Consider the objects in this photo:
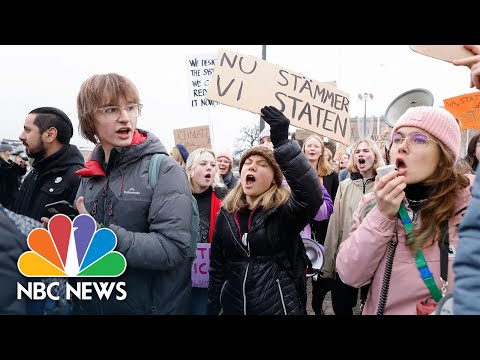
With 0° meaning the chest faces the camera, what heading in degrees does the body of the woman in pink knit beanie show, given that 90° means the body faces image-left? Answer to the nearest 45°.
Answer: approximately 45°

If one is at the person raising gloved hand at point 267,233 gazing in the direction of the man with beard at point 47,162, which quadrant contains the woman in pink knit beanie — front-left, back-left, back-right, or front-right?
back-left

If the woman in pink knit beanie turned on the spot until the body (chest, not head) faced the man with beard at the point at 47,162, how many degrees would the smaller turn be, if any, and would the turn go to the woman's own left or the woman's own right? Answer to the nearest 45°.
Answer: approximately 45° to the woman's own right

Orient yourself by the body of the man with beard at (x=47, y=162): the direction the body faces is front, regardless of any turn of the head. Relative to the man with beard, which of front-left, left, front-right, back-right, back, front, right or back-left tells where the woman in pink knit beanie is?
left

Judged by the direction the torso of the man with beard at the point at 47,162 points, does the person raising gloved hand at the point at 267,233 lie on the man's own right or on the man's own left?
on the man's own left

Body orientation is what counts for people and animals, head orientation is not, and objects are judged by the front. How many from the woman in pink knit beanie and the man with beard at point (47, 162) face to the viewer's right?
0

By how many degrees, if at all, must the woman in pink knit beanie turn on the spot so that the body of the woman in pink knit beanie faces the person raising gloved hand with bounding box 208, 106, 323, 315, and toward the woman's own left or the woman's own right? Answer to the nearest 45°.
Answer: approximately 90° to the woman's own right
